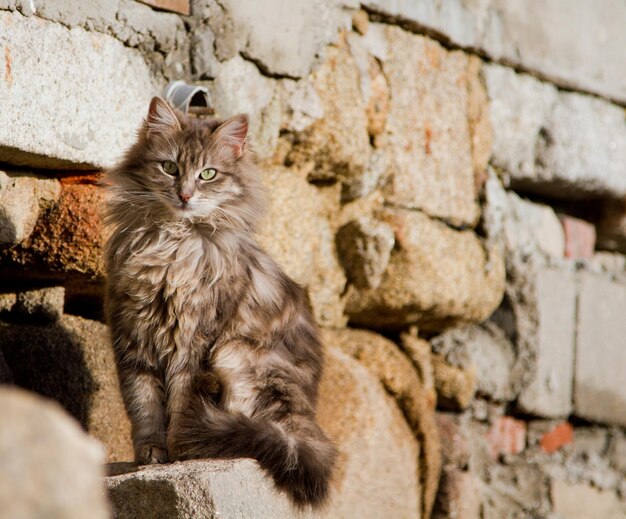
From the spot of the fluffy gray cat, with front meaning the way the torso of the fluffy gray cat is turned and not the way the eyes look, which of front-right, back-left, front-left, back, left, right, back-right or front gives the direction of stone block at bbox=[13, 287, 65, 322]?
right

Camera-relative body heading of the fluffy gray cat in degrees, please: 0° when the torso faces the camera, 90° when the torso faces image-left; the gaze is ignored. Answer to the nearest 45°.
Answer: approximately 45°

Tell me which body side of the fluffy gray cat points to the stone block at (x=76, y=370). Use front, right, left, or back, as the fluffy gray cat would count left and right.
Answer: right

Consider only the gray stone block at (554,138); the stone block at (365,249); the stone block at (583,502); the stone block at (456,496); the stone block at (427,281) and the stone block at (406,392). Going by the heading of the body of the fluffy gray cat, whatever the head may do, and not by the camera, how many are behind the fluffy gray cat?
6

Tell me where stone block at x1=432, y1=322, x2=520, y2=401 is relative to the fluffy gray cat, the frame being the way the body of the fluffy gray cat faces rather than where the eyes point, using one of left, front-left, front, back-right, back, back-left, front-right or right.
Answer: back

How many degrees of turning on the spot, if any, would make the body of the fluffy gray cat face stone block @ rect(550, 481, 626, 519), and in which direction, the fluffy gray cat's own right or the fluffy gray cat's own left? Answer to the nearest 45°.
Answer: approximately 180°

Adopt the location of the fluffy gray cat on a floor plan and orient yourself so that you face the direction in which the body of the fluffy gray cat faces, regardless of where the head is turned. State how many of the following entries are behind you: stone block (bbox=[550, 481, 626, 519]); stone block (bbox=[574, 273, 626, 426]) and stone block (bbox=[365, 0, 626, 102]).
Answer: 3

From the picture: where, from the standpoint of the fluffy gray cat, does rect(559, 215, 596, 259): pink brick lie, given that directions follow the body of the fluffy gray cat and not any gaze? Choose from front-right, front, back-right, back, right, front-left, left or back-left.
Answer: back

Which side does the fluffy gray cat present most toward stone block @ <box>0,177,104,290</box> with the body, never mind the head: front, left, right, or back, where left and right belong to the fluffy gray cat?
right

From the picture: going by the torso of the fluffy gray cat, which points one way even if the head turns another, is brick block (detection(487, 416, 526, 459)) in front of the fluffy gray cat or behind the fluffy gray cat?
behind

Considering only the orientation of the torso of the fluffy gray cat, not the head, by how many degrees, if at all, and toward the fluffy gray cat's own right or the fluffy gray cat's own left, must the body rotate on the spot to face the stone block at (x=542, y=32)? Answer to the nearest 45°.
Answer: approximately 180°

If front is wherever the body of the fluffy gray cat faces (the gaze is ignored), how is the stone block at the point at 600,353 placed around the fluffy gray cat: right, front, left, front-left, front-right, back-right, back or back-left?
back
